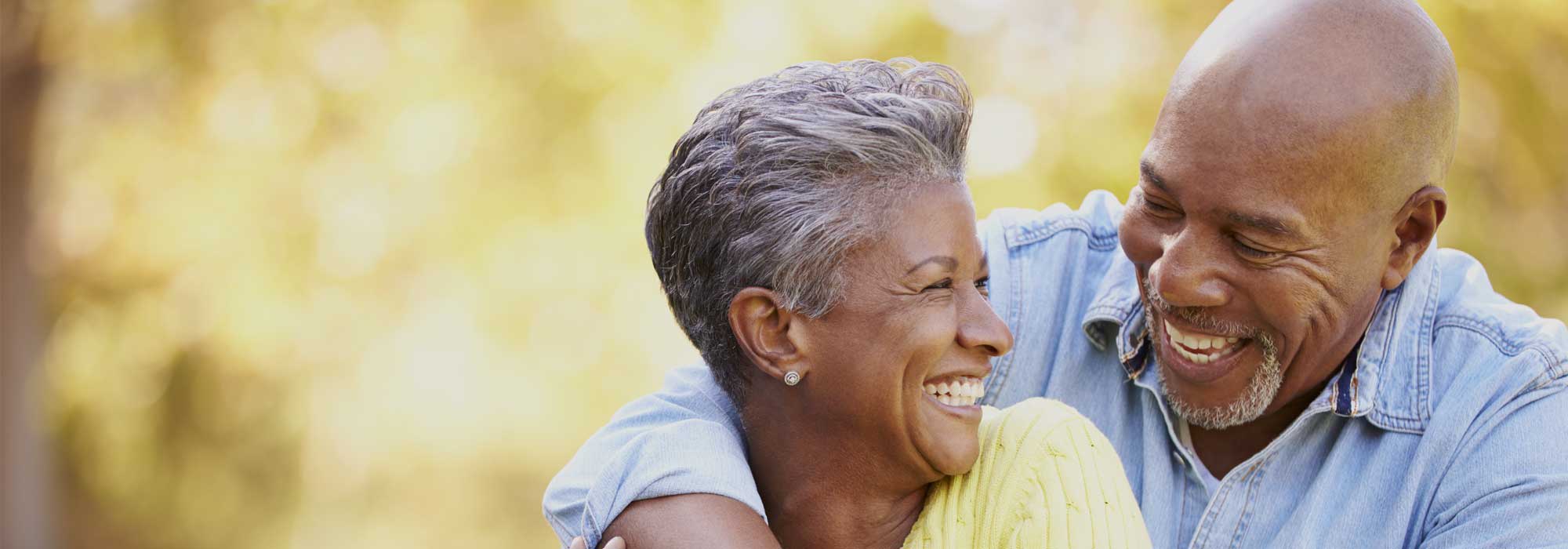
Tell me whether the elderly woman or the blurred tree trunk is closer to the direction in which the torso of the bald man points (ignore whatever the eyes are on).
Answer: the elderly woman

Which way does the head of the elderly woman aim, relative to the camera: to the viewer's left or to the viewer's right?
to the viewer's right

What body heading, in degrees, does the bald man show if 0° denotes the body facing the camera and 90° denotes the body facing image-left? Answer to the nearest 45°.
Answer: approximately 45°

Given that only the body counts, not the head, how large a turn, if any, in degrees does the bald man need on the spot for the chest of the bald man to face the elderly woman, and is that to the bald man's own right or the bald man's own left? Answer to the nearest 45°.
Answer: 0° — they already face them

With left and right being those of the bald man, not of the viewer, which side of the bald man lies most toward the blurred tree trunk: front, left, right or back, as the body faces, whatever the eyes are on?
right

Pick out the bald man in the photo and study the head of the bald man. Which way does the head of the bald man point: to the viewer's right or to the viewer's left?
to the viewer's left
